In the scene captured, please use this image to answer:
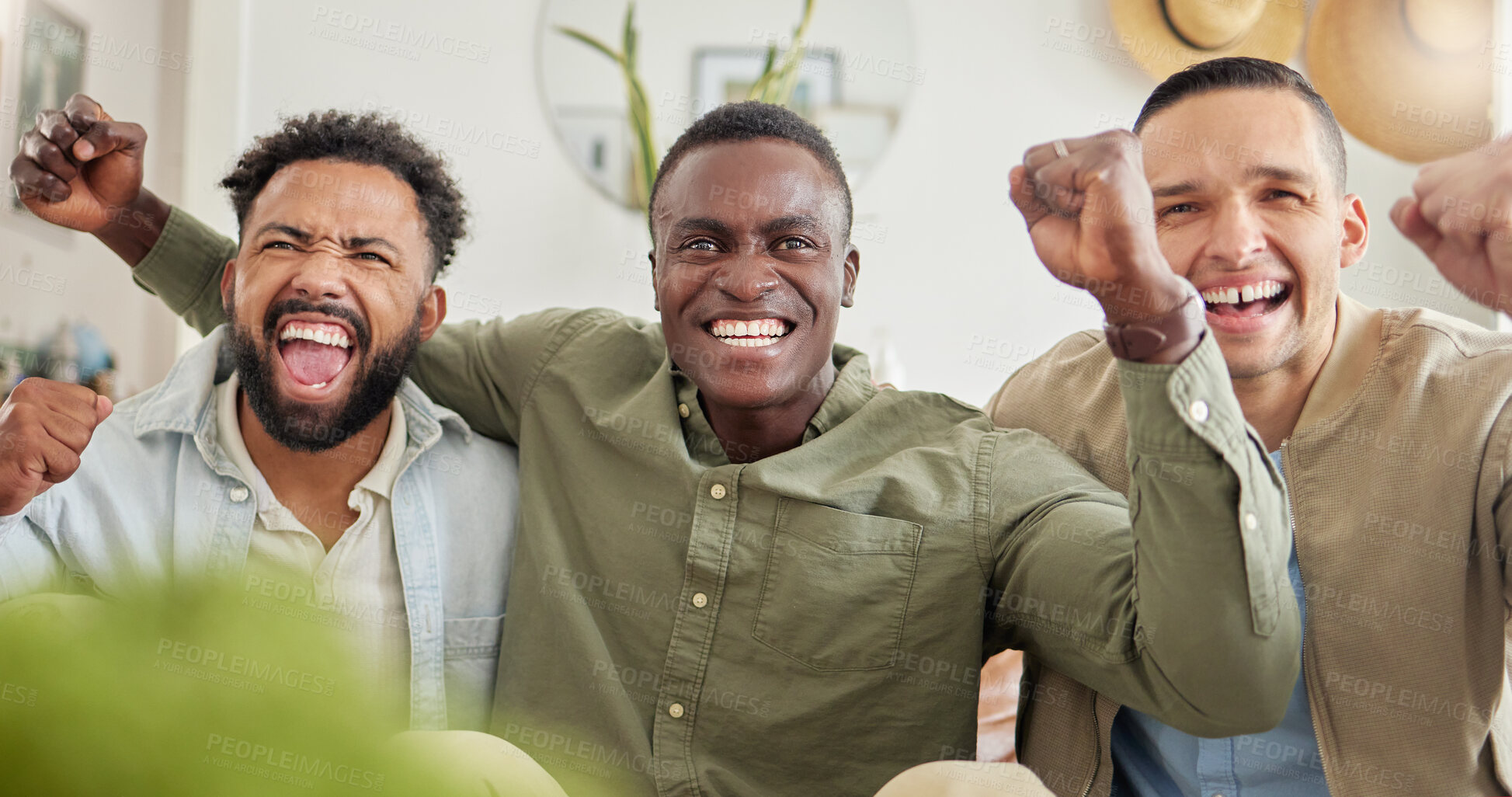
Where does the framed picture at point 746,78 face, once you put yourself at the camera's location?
facing the viewer

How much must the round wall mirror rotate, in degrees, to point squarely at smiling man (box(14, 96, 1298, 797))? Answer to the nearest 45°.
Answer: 0° — it already faces them

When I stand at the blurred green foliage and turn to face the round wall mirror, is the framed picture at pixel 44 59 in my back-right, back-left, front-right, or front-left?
front-left

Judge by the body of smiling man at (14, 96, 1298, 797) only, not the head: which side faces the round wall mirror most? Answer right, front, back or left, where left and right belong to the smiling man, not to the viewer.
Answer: back

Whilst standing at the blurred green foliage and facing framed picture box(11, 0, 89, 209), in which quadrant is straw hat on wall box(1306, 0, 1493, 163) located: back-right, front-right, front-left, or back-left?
front-right

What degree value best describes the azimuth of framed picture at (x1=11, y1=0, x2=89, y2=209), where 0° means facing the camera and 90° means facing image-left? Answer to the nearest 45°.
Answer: approximately 315°

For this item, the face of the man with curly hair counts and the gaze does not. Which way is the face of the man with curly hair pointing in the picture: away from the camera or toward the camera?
toward the camera

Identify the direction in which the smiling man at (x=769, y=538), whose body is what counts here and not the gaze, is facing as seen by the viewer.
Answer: toward the camera

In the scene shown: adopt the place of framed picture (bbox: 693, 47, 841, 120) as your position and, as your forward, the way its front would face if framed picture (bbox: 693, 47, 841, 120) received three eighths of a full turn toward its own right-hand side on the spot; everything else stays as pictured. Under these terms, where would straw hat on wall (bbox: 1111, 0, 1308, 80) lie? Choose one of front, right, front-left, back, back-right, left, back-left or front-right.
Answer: back-right

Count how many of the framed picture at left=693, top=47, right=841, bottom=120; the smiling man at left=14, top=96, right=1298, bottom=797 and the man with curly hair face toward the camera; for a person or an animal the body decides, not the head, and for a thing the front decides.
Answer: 3

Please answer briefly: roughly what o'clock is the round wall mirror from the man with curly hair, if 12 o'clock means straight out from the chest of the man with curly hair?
The round wall mirror is roughly at 7 o'clock from the man with curly hair.

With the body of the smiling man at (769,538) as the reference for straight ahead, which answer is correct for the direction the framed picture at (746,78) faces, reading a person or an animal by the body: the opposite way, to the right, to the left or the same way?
the same way

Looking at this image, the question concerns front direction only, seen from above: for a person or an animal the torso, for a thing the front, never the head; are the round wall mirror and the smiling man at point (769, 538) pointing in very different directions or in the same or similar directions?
same or similar directions

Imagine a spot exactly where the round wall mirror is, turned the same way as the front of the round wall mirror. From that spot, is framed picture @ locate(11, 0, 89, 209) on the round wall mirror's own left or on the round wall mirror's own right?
on the round wall mirror's own right

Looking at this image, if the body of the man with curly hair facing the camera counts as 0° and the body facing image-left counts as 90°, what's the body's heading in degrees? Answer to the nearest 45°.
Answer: approximately 0°

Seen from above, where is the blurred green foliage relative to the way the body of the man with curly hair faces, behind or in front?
in front

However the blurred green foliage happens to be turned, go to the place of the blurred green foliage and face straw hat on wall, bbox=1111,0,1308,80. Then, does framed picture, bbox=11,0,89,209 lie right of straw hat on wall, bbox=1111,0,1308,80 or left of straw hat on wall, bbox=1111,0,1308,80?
left

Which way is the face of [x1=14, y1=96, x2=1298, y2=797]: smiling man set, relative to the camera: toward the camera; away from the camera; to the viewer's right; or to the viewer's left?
toward the camera
